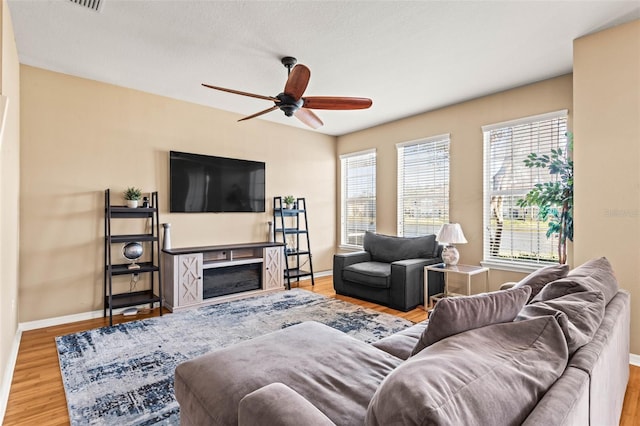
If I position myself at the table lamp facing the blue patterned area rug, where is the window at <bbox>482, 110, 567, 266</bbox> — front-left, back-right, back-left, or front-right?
back-left

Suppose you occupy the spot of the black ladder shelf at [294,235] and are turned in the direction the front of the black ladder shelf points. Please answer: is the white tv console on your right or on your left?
on your right

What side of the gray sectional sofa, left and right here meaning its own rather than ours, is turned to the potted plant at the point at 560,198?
right

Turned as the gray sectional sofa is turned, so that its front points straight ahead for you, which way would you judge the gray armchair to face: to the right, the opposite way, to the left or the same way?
to the left

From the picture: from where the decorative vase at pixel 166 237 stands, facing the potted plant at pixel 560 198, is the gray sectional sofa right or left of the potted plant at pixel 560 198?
right

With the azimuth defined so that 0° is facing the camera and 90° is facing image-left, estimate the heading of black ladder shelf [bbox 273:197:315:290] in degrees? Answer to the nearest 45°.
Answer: approximately 315°

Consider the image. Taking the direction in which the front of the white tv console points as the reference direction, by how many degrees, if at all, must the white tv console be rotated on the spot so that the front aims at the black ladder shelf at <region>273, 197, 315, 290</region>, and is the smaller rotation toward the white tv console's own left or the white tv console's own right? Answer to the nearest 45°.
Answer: approximately 90° to the white tv console's own left

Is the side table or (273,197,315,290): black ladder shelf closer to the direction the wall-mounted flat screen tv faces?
the side table

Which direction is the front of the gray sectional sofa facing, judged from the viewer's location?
facing away from the viewer and to the left of the viewer
